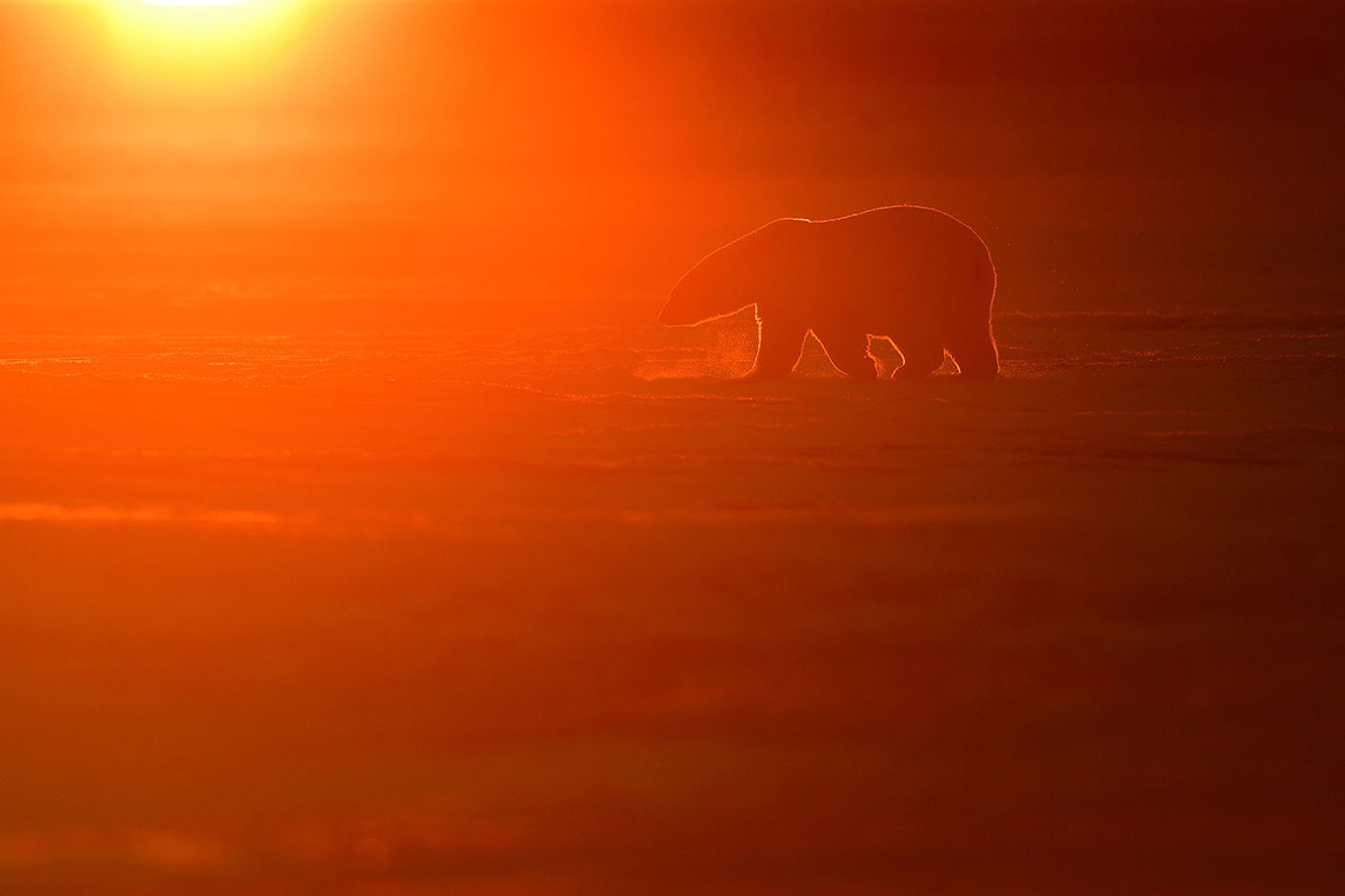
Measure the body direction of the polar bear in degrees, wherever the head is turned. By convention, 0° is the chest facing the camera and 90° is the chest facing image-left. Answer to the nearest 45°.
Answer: approximately 90°
